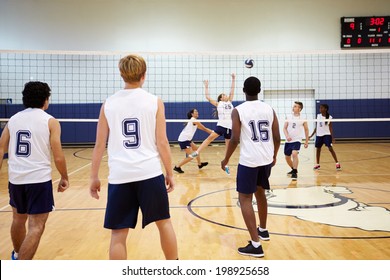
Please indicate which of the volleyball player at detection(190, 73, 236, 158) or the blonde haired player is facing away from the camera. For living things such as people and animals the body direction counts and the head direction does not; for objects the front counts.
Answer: the blonde haired player

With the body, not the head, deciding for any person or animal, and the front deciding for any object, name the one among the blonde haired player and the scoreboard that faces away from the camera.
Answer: the blonde haired player

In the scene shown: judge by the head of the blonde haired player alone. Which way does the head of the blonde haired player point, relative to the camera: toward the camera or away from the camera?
away from the camera

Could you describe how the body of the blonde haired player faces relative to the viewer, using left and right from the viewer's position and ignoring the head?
facing away from the viewer

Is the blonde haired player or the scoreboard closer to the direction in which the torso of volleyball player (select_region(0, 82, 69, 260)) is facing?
the scoreboard

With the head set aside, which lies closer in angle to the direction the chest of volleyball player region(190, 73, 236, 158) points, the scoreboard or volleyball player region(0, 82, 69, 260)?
the volleyball player

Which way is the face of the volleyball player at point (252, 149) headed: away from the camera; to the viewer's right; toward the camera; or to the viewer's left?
away from the camera

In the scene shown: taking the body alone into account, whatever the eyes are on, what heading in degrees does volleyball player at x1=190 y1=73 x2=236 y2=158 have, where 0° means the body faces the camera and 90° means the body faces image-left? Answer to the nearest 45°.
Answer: approximately 315°

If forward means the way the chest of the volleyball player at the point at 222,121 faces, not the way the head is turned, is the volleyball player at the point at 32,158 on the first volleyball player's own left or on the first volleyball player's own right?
on the first volleyball player's own right
